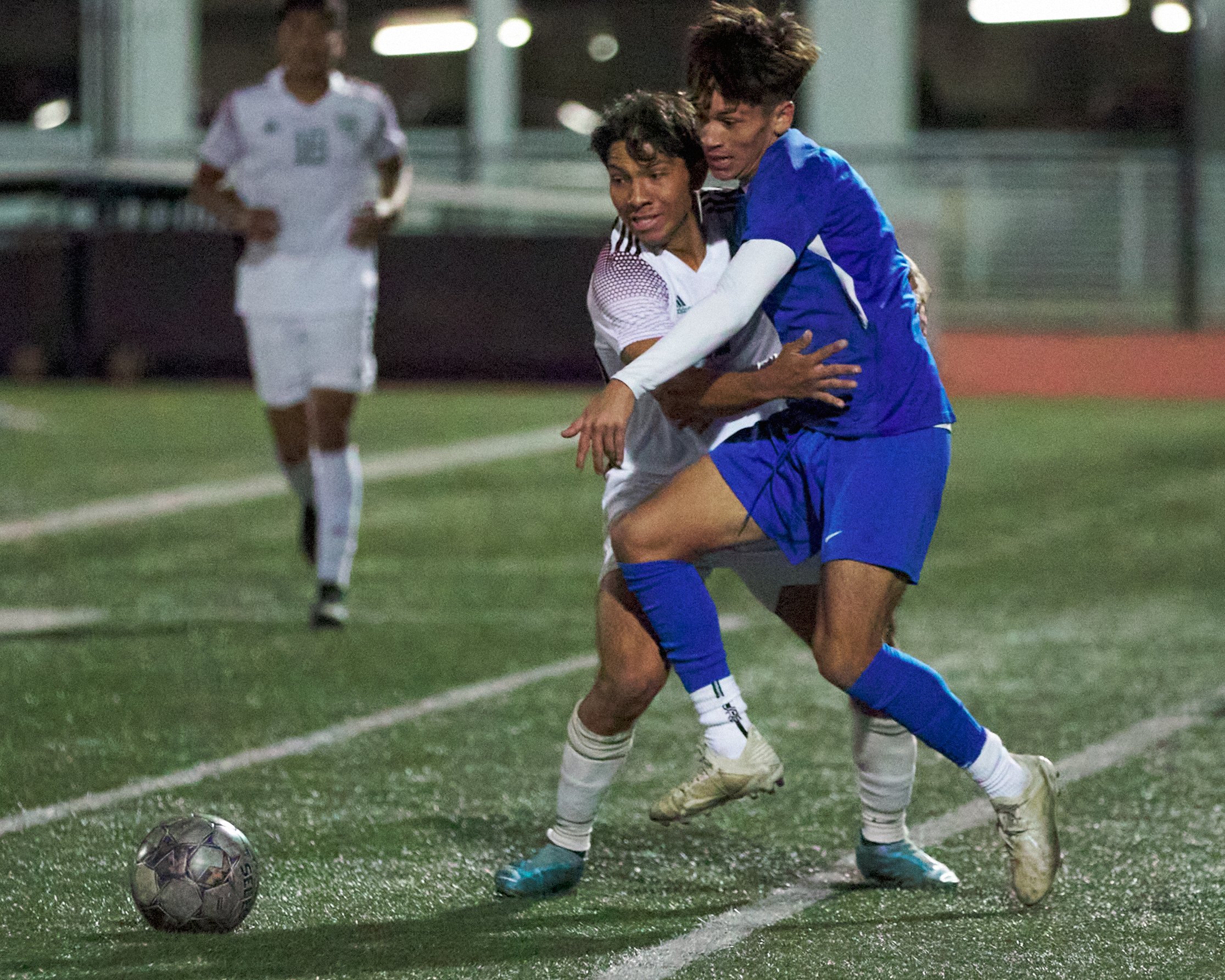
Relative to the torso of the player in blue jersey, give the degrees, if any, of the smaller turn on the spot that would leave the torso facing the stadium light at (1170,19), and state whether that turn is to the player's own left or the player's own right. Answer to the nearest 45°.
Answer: approximately 90° to the player's own right

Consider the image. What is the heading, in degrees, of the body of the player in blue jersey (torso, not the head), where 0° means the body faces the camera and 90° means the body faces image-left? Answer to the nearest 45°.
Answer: approximately 90°

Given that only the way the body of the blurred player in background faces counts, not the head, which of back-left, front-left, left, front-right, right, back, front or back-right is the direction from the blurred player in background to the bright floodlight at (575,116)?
back

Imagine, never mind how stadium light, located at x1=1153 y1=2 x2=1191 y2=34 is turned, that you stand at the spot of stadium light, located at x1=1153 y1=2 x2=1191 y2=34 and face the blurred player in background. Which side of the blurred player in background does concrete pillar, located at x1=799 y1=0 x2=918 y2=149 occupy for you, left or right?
right

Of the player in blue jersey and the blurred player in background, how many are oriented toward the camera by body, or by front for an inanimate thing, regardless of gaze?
1

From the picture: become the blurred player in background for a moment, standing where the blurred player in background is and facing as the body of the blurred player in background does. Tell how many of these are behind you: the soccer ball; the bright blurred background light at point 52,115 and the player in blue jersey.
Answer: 1

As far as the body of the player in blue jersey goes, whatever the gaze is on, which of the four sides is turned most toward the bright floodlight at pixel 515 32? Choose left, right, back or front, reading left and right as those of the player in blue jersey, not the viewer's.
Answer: right

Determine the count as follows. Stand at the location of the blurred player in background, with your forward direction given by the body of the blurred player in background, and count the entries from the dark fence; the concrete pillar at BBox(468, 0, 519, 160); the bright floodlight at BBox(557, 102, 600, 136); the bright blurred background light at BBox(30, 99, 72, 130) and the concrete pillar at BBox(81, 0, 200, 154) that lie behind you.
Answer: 5

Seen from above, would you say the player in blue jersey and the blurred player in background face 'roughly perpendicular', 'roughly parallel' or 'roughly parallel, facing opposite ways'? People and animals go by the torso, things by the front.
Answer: roughly perpendicular

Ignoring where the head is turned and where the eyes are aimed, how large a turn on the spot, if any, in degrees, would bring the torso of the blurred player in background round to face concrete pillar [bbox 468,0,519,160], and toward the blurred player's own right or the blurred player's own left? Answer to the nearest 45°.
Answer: approximately 180°

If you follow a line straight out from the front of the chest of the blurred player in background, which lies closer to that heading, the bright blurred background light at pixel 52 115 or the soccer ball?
the soccer ball
